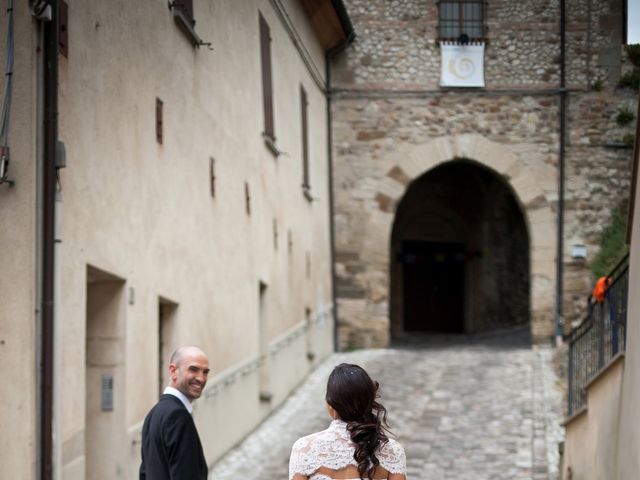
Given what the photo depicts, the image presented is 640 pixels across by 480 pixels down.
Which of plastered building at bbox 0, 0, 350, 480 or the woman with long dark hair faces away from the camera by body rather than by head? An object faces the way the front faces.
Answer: the woman with long dark hair

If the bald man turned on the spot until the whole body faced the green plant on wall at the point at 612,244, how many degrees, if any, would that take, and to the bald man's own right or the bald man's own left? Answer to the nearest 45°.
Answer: approximately 45° to the bald man's own left

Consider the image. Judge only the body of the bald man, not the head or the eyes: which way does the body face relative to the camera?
to the viewer's right

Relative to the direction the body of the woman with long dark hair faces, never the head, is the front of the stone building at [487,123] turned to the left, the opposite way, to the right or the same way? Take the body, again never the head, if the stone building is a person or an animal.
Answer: the opposite way

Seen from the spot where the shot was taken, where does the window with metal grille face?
facing the viewer

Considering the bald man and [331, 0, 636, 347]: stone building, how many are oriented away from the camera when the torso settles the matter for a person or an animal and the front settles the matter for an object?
0

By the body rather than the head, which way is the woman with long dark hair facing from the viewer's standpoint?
away from the camera

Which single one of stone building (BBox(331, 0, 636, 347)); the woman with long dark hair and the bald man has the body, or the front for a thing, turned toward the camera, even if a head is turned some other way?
the stone building

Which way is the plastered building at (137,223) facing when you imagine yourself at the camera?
facing the viewer and to the right of the viewer

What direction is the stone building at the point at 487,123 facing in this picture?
toward the camera

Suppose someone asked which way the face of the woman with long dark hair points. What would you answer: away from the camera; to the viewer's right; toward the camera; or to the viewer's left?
away from the camera

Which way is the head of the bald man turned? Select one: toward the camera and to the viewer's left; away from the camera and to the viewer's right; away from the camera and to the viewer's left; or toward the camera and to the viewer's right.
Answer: toward the camera and to the viewer's right

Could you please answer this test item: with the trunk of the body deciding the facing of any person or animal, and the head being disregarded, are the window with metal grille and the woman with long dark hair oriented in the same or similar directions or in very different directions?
very different directions
